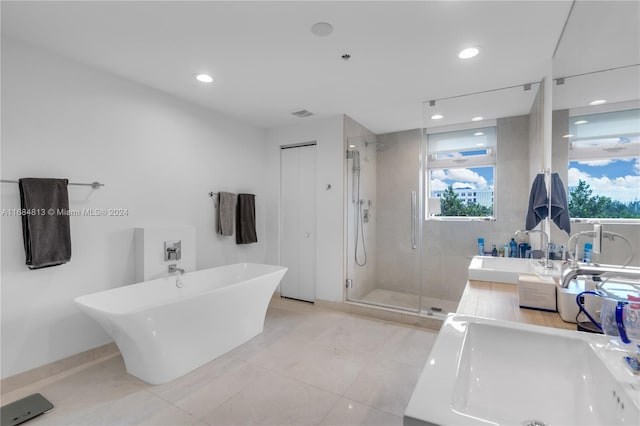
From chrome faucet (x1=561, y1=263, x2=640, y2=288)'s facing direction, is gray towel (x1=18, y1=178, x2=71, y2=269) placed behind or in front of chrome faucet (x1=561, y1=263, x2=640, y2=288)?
in front

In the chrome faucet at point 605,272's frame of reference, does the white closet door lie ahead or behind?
ahead

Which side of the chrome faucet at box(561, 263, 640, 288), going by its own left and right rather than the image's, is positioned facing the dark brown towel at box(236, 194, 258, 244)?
front

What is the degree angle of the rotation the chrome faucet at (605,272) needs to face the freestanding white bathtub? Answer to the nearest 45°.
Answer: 0° — it already faces it

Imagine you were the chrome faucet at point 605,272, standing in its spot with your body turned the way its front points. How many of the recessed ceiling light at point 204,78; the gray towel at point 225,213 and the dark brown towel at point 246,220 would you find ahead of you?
3

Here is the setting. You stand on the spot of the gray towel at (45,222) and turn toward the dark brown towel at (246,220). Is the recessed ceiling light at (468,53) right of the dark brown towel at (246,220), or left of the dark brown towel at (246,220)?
right

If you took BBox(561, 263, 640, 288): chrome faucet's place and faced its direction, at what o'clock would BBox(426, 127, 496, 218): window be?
The window is roughly at 2 o'clock from the chrome faucet.

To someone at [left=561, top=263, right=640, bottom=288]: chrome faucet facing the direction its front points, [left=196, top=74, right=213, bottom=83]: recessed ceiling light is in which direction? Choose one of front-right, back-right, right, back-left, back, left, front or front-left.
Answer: front

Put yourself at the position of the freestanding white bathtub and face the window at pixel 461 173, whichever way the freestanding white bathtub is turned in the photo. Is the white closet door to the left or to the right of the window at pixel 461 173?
left

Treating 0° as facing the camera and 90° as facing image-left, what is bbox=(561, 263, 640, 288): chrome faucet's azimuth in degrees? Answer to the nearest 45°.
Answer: approximately 90°

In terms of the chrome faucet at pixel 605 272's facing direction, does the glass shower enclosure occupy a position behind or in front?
in front

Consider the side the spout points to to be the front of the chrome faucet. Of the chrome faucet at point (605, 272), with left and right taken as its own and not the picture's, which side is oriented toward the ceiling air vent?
front
